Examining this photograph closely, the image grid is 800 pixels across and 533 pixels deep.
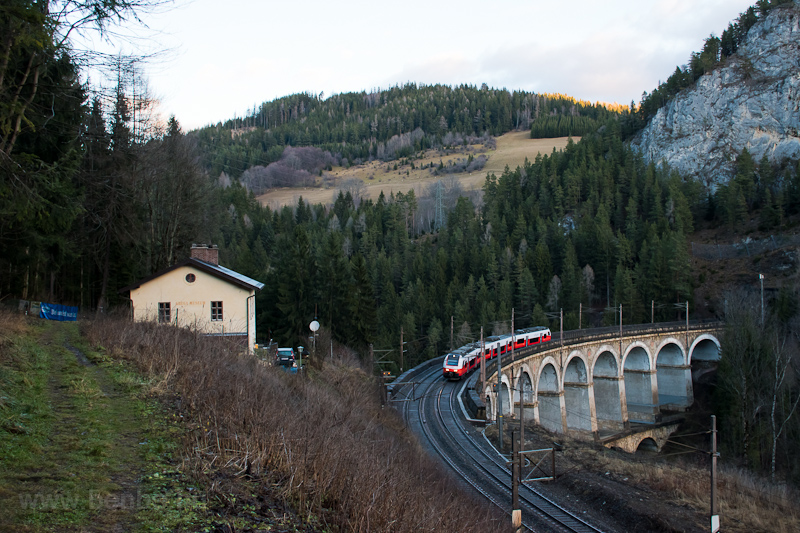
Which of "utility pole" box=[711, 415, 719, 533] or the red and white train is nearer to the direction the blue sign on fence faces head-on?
the utility pole

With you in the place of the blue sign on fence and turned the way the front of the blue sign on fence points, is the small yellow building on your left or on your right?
on your left

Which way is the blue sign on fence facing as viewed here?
toward the camera

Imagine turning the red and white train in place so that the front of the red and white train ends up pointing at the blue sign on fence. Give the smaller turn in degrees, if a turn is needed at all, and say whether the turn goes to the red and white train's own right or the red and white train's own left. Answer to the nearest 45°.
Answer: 0° — it already faces it

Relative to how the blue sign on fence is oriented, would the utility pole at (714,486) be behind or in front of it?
in front

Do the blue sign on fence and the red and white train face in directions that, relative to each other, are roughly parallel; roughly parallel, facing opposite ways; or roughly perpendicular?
roughly perpendicular

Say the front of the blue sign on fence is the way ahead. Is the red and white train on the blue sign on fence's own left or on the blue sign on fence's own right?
on the blue sign on fence's own left

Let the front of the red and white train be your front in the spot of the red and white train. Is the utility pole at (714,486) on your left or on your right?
on your left

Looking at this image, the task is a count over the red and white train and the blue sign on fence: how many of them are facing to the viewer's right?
0

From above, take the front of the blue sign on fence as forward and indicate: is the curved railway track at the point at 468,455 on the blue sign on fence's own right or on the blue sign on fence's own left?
on the blue sign on fence's own left

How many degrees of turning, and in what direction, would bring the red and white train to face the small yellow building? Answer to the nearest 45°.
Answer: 0° — it already faces it

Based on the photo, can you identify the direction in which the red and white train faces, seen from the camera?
facing the viewer and to the left of the viewer
